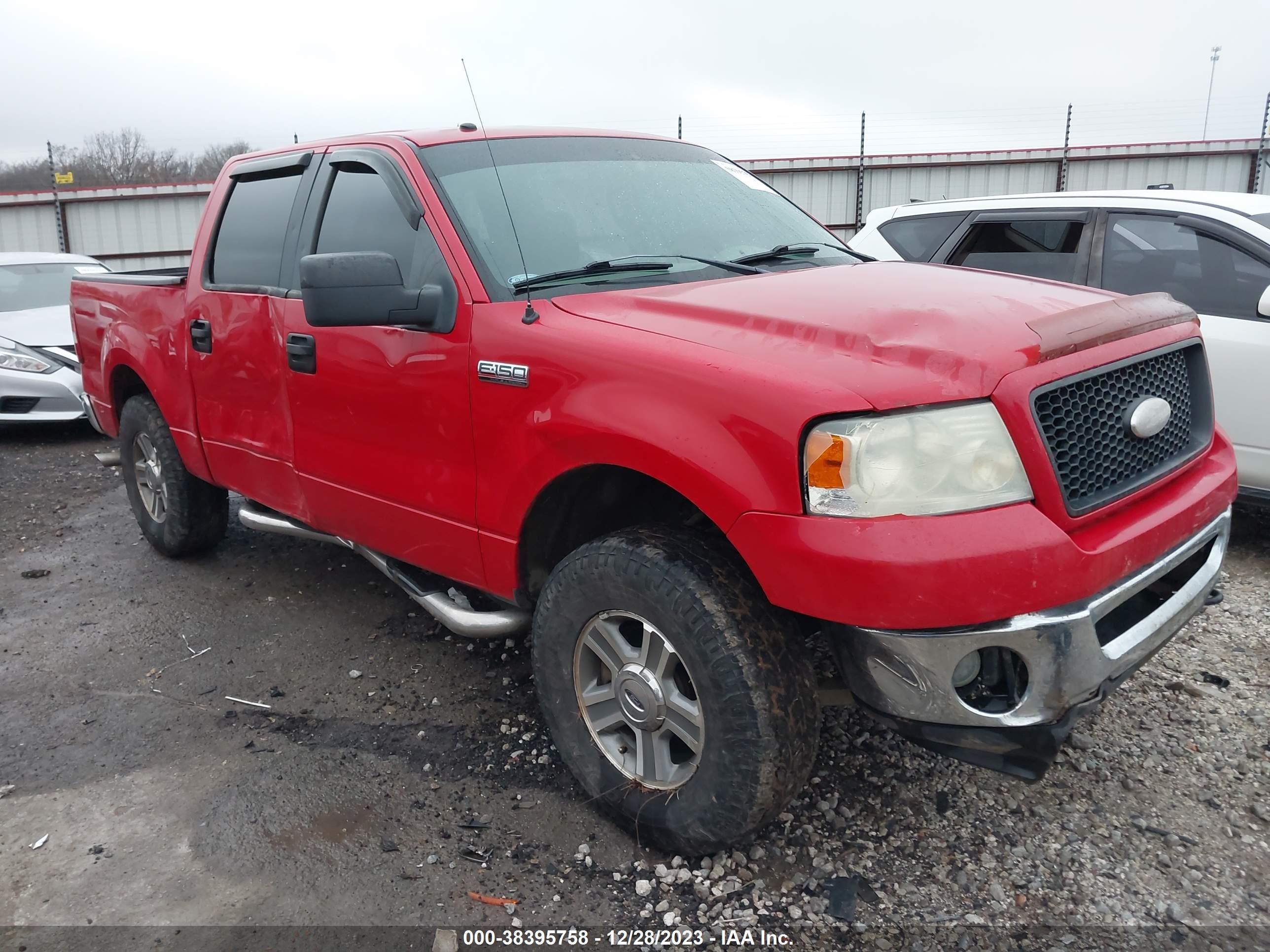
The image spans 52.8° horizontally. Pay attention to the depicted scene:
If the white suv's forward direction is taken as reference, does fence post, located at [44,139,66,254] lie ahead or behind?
behind

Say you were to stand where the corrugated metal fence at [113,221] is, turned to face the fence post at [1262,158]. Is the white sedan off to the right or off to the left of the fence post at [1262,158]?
right

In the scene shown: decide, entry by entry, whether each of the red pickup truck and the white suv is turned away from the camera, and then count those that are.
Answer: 0

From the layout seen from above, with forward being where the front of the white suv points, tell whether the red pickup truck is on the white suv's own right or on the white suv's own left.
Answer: on the white suv's own right

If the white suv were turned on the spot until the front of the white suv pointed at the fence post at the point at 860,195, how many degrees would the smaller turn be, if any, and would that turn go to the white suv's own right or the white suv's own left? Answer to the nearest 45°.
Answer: approximately 90° to the white suv's own left

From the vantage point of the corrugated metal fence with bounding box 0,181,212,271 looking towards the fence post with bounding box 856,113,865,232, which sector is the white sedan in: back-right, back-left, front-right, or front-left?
front-right

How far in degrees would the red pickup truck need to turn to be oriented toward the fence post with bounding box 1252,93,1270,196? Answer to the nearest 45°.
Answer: approximately 90° to its left

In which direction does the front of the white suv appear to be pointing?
to the viewer's right

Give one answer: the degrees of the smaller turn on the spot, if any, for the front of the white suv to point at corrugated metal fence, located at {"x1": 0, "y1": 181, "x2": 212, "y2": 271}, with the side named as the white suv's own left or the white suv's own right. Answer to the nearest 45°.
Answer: approximately 135° to the white suv's own left

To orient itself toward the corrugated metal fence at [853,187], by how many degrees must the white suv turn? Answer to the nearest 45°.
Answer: approximately 90° to its left

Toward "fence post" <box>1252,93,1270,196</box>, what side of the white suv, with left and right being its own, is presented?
left

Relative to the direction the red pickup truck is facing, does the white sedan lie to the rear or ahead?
to the rear

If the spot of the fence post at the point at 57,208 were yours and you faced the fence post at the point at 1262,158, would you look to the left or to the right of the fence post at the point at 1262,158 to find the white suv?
right

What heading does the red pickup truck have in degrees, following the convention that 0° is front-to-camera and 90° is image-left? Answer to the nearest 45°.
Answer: approximately 315°

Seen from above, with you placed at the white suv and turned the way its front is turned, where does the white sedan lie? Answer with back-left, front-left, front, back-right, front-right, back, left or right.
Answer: back

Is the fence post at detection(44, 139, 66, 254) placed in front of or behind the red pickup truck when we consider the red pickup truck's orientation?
behind

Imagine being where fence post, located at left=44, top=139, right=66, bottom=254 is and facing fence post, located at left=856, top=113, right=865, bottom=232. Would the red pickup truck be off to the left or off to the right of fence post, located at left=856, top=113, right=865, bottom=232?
right
